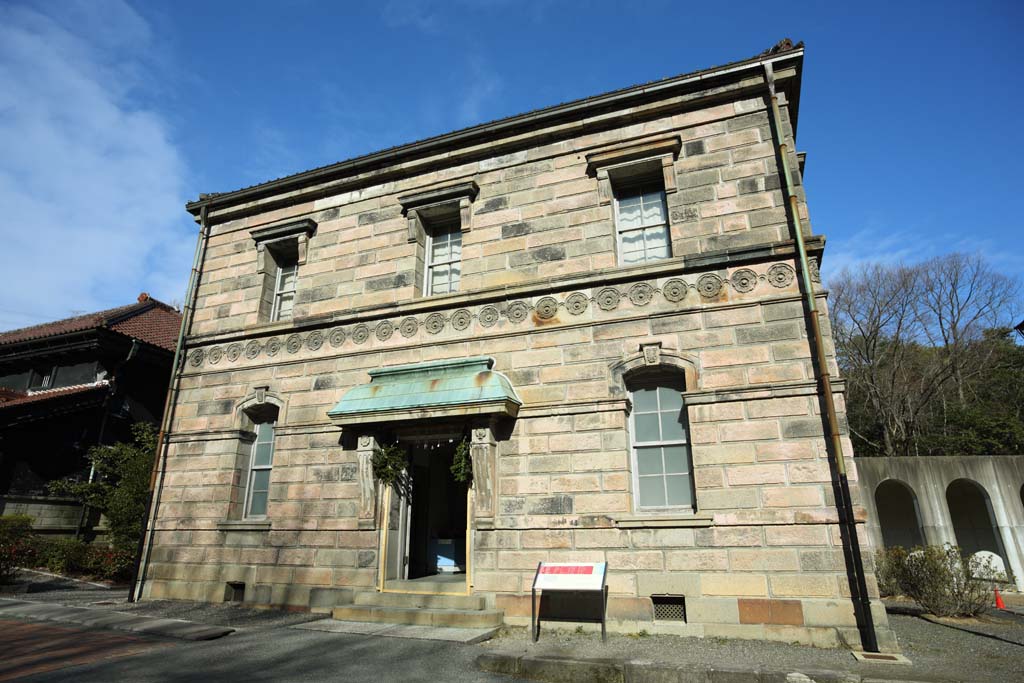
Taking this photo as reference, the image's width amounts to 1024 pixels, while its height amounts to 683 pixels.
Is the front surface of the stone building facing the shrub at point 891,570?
no

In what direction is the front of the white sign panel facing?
toward the camera

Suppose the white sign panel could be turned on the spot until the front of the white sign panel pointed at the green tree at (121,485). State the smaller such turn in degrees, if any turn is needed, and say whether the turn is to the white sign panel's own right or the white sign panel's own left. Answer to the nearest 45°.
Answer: approximately 135° to the white sign panel's own right

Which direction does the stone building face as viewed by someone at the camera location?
facing the viewer and to the left of the viewer

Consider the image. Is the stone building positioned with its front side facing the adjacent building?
no

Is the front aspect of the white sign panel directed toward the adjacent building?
no

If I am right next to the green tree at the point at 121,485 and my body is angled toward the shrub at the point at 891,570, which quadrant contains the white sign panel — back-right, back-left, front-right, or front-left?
front-right

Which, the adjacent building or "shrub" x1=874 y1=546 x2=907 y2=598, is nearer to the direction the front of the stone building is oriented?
the adjacent building

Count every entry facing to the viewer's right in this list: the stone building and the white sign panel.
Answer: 0

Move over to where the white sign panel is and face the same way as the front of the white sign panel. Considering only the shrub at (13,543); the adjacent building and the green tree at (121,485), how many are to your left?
0

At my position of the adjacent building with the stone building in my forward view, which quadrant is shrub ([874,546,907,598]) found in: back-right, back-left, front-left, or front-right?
front-left

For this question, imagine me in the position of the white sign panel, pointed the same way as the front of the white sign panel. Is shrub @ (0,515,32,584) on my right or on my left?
on my right

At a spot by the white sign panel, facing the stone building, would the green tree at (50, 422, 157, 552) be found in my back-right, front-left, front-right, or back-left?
front-left

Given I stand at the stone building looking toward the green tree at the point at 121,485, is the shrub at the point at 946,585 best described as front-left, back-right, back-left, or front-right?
back-right

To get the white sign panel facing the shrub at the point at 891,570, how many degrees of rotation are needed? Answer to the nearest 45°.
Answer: approximately 135° to its left
